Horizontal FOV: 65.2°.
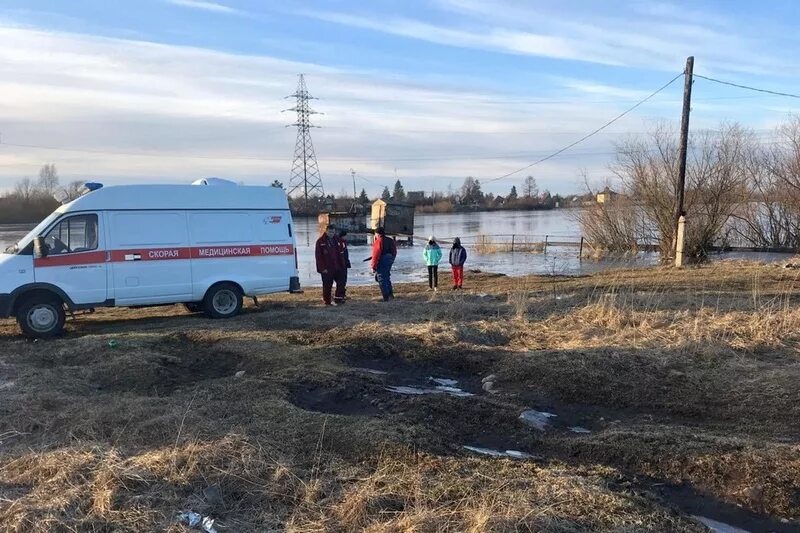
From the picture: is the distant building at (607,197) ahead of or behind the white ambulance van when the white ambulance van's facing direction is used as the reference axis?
behind

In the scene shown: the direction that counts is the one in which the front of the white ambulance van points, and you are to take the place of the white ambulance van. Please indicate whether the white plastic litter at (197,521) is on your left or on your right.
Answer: on your left

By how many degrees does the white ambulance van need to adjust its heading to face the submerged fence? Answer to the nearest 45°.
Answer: approximately 135° to its right

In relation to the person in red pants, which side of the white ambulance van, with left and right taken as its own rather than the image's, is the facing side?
back

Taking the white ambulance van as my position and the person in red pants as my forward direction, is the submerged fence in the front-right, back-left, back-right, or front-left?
front-left

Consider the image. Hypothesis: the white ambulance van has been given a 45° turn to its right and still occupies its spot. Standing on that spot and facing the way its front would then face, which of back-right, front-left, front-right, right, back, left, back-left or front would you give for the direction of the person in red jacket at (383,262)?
back-right

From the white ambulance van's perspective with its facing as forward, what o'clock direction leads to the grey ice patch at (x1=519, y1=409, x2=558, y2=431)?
The grey ice patch is roughly at 8 o'clock from the white ambulance van.

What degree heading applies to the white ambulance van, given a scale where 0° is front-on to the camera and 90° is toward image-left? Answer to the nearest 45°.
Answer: approximately 90°
